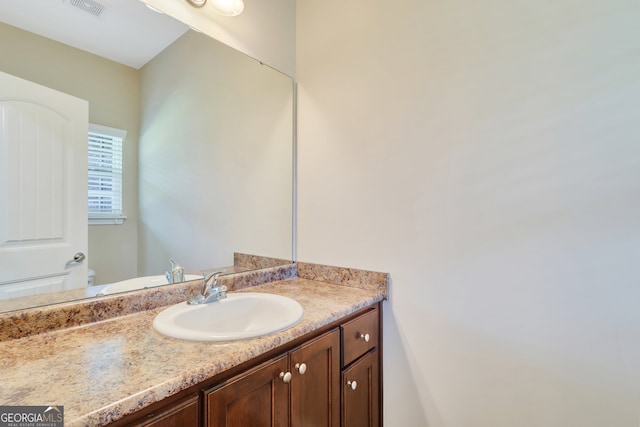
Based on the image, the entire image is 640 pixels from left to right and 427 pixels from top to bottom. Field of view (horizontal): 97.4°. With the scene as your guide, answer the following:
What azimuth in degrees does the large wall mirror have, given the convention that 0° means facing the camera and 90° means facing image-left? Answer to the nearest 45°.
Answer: approximately 315°

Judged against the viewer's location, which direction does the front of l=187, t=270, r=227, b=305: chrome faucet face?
facing the viewer and to the right of the viewer
